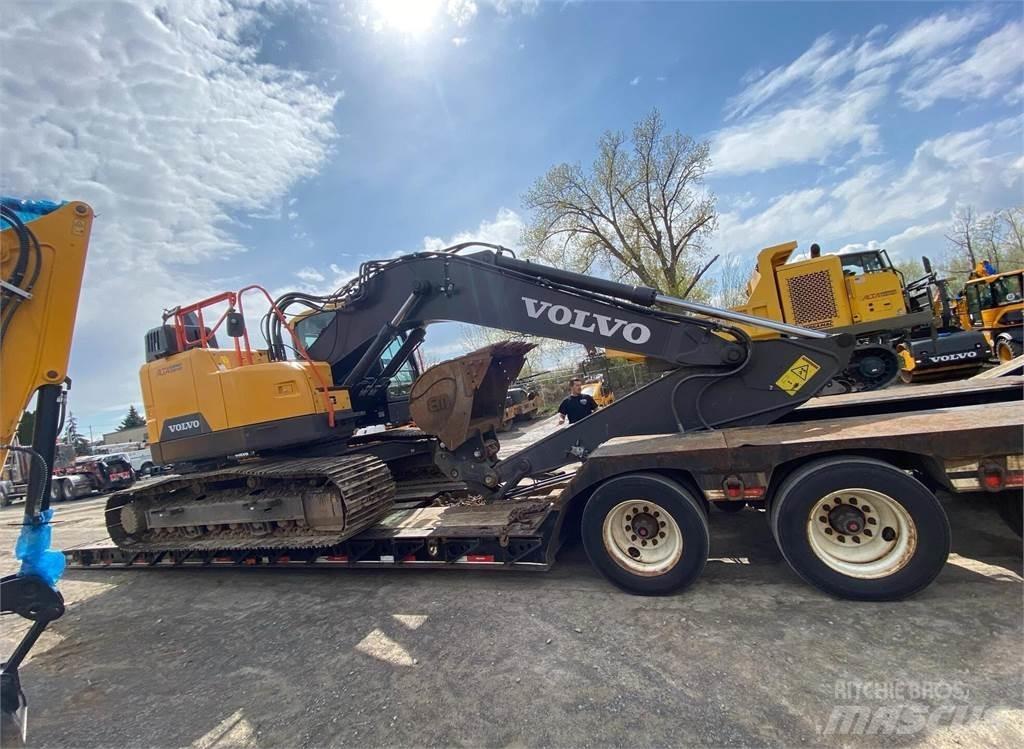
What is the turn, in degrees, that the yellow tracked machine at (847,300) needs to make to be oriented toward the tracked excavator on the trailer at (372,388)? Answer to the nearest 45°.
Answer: approximately 135° to its right

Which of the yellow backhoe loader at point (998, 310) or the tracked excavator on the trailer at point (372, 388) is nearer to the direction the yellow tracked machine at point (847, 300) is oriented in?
the yellow backhoe loader

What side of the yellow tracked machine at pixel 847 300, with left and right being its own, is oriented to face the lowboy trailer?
right

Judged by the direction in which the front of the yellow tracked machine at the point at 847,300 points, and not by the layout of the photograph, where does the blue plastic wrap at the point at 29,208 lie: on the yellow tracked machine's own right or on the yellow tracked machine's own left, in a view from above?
on the yellow tracked machine's own right

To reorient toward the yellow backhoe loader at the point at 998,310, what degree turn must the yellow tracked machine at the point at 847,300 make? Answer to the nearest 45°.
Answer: approximately 45° to its left

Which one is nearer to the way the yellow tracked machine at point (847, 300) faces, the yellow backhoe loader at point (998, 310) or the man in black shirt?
the yellow backhoe loader

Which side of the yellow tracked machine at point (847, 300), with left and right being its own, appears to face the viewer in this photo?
right

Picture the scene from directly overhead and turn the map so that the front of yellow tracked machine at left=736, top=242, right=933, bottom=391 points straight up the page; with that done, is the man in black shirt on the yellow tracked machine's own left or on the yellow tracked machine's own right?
on the yellow tracked machine's own right

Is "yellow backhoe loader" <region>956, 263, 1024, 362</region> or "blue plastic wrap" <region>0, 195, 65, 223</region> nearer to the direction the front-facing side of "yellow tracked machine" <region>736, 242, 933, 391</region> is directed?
the yellow backhoe loader
